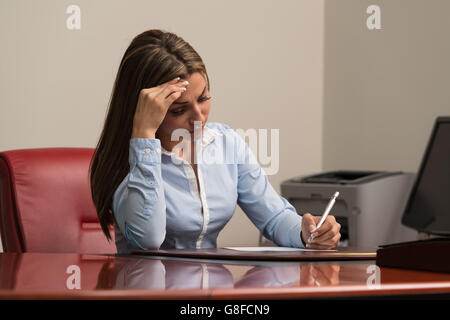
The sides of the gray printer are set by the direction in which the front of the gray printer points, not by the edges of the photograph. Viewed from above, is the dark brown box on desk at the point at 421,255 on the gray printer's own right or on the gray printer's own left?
on the gray printer's own left

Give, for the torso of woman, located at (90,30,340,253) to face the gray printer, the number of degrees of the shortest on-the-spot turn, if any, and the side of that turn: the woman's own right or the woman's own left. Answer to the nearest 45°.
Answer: approximately 90° to the woman's own left

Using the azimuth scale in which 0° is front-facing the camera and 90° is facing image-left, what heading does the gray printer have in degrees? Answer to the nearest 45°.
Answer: approximately 45°
